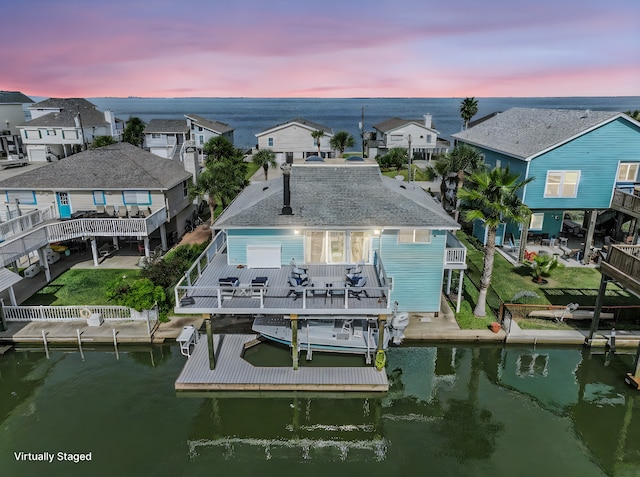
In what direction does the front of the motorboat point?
to the viewer's left

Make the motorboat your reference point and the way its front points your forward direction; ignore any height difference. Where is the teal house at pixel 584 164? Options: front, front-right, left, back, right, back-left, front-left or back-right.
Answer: back-right

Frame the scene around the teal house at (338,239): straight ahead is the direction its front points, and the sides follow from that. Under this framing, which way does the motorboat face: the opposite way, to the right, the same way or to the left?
to the right

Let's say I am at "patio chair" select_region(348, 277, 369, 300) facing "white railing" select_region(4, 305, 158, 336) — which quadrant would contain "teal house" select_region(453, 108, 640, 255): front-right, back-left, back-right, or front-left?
back-right

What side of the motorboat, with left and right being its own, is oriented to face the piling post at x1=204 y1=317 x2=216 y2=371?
front

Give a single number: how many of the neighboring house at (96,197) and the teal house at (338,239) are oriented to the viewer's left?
0

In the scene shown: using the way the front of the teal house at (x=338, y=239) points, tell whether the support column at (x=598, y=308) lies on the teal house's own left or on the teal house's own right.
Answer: on the teal house's own left

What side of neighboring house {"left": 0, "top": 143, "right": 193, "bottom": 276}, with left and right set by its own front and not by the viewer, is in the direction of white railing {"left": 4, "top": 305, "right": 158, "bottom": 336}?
front

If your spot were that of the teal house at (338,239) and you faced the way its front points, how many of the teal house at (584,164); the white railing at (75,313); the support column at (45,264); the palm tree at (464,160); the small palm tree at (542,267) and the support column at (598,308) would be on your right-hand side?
2

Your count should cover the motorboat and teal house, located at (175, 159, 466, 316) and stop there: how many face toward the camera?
1

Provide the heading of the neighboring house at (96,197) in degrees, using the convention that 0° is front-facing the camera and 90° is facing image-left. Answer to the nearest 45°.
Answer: approximately 0°

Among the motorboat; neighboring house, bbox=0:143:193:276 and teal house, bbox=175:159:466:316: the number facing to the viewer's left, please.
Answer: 1

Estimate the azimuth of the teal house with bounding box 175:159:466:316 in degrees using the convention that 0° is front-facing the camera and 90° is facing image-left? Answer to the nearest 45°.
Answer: approximately 0°
